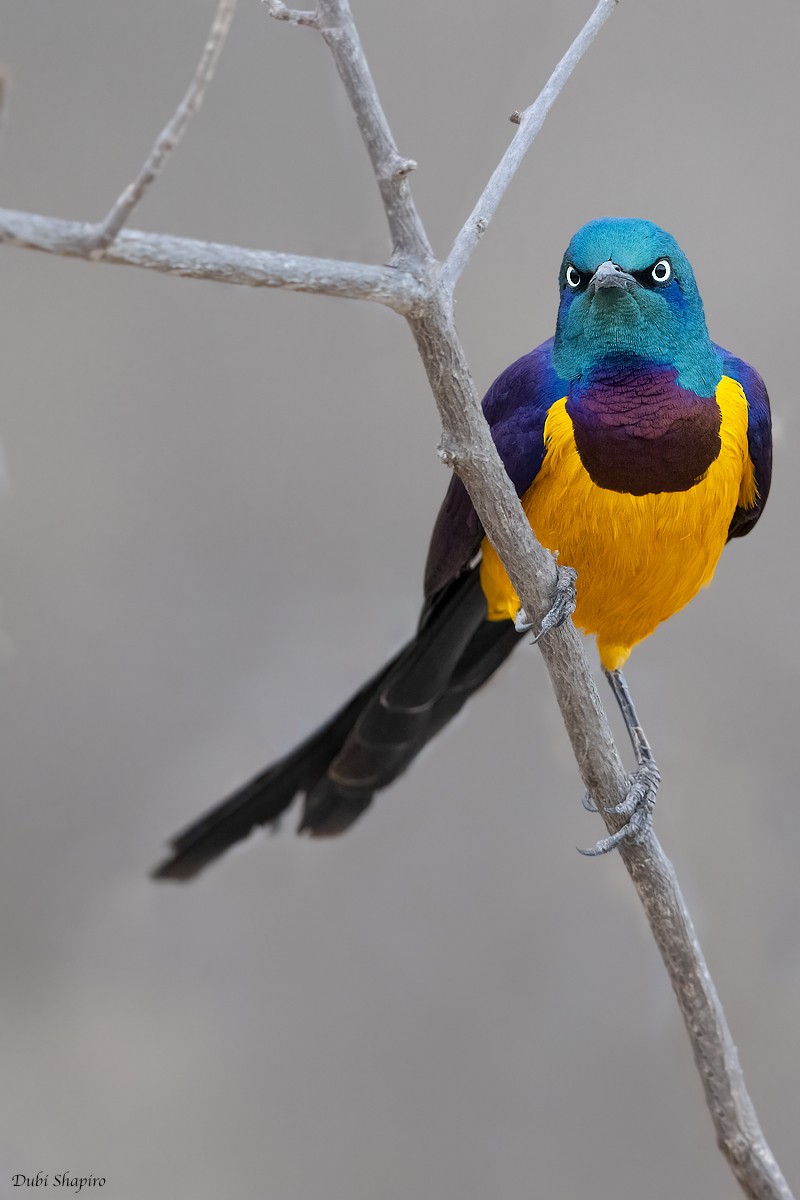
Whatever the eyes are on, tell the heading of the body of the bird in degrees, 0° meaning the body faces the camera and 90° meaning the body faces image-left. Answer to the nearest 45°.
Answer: approximately 315°
